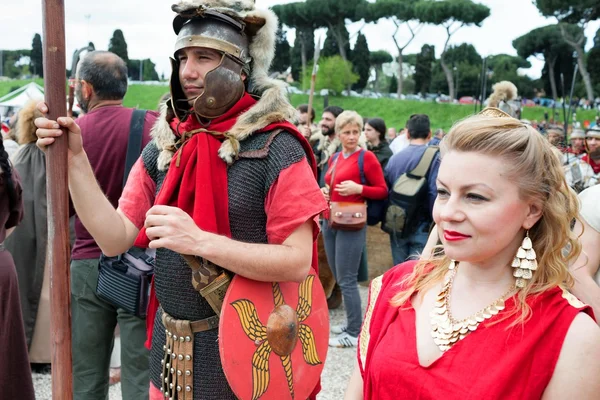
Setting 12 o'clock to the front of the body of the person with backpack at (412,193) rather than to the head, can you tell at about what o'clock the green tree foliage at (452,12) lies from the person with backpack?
The green tree foliage is roughly at 12 o'clock from the person with backpack.

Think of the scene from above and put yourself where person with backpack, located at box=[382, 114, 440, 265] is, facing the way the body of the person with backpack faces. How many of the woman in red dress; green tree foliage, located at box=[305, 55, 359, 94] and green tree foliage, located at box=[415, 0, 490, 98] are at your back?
1

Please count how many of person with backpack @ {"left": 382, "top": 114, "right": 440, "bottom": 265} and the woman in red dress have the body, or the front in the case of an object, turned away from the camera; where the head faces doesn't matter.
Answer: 1

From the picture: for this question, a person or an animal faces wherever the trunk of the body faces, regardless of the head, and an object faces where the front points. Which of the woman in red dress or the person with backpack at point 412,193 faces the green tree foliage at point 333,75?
the person with backpack

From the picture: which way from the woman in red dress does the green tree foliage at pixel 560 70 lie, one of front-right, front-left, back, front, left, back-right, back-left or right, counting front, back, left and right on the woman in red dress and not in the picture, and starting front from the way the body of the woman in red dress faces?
back-right

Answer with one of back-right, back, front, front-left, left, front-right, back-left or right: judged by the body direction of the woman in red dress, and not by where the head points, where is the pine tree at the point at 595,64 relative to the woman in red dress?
back-right

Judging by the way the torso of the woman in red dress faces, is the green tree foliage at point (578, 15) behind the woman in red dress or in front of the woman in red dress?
behind

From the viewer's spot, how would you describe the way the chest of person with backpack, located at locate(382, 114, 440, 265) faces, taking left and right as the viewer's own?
facing away from the viewer

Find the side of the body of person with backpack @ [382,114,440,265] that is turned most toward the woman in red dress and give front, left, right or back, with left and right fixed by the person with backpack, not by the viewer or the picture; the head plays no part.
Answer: back

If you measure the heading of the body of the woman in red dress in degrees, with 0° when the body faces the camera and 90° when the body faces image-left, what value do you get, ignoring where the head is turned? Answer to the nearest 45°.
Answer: approximately 45°

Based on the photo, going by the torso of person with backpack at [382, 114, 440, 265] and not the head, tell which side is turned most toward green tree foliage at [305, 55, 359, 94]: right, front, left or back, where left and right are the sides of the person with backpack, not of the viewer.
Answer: front

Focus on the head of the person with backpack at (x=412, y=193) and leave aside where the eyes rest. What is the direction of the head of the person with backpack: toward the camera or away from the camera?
away from the camera

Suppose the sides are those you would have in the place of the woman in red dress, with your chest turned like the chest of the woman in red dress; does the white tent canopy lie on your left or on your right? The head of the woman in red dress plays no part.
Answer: on your right
